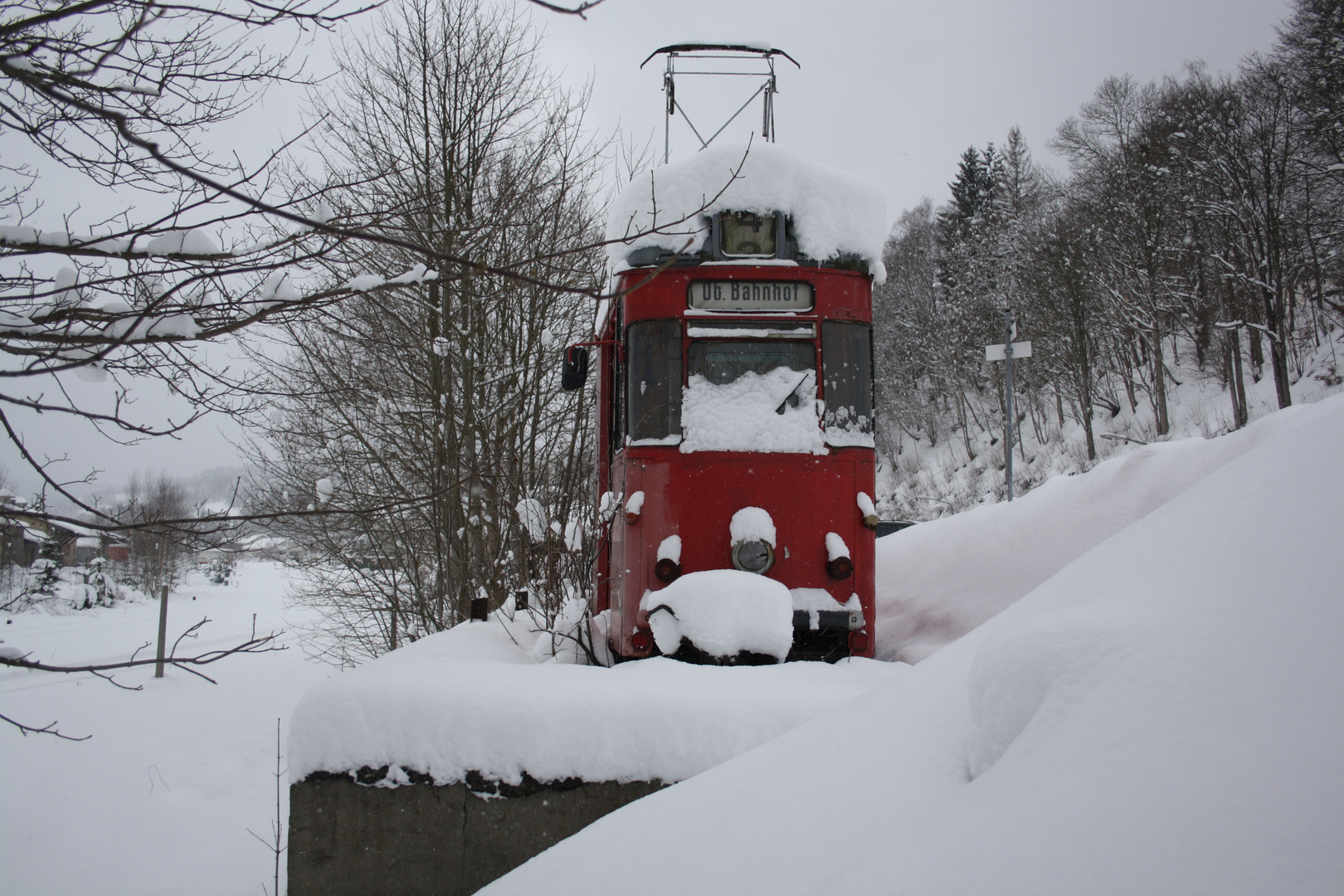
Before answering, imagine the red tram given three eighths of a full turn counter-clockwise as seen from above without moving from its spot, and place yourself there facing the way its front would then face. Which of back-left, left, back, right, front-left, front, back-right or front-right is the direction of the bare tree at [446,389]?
left

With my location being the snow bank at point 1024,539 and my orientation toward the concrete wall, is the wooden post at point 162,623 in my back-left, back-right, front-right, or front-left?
front-right

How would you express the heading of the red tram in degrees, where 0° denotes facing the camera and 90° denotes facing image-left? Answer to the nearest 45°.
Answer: approximately 0°

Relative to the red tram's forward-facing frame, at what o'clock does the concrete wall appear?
The concrete wall is roughly at 1 o'clock from the red tram.

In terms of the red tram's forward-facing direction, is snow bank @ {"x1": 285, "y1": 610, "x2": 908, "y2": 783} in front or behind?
in front

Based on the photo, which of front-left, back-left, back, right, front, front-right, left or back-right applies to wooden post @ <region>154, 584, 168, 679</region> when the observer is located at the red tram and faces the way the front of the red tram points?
back-right

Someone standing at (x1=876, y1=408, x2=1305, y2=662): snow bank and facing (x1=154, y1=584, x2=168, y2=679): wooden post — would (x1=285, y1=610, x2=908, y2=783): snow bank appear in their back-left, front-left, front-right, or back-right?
front-left
